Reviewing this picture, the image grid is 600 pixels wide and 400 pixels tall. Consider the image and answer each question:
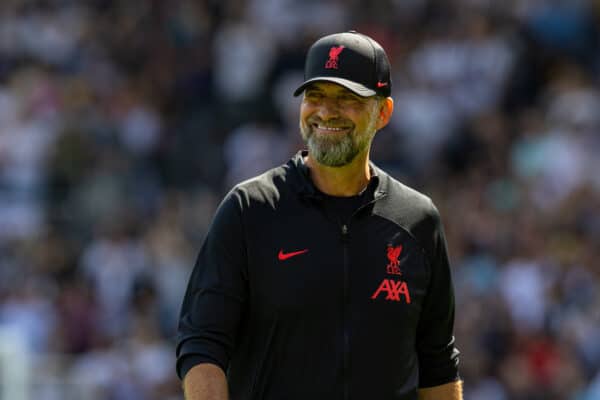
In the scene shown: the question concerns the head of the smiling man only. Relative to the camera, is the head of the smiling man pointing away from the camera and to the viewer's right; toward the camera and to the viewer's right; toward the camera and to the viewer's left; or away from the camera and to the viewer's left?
toward the camera and to the viewer's left

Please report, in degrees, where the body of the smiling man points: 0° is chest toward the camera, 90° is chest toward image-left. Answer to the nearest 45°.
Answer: approximately 0°
